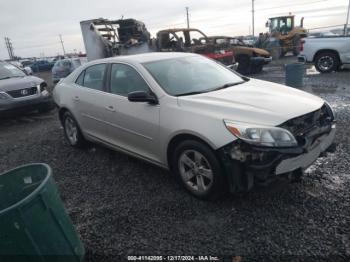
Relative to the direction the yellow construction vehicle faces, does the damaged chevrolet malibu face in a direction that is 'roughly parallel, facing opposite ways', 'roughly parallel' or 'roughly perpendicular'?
roughly perpendicular

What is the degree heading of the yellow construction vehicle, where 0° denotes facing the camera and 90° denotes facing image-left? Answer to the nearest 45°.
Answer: approximately 45°

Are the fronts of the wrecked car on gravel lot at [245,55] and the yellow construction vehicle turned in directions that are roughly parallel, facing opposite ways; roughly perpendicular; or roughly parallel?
roughly perpendicular

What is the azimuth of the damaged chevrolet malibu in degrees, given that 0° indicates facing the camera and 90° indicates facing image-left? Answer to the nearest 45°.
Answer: approximately 315°

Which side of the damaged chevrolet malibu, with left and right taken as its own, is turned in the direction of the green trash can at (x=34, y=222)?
right
